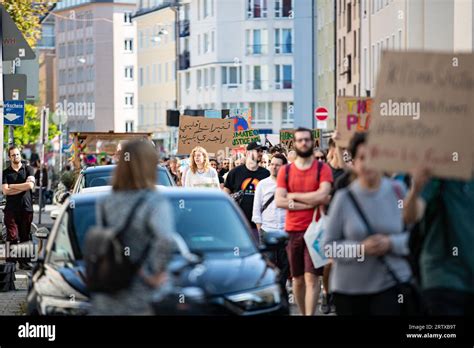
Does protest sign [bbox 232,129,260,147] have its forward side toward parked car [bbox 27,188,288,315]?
yes

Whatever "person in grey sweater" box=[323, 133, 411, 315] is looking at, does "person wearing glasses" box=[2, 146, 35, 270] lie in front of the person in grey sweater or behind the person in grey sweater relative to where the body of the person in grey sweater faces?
behind

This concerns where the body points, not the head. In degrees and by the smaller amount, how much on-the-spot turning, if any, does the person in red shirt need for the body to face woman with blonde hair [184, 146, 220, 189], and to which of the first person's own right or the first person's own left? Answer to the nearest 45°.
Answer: approximately 180°

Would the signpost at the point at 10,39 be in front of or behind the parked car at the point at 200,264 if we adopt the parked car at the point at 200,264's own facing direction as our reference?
behind

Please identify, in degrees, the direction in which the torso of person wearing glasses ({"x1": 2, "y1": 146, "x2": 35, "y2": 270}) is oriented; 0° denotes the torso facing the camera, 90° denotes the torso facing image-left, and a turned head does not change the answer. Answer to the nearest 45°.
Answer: approximately 0°
